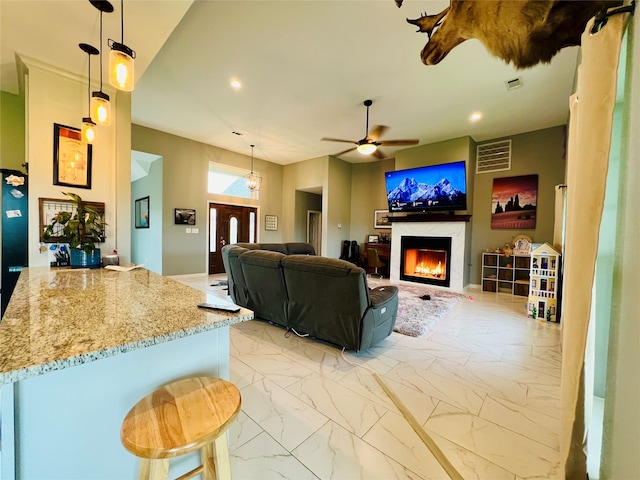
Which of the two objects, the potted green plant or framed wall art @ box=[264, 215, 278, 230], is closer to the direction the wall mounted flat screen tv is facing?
the potted green plant

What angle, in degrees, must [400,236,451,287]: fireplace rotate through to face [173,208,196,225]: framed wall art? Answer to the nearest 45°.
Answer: approximately 45° to its right

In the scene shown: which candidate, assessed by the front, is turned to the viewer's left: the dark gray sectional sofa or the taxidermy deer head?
the taxidermy deer head

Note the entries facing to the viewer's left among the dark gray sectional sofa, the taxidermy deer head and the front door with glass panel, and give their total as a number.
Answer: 1

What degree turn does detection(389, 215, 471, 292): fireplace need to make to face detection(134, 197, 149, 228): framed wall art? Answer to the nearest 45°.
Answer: approximately 45° to its right

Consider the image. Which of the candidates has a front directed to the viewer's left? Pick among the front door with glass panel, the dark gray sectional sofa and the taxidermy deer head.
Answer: the taxidermy deer head

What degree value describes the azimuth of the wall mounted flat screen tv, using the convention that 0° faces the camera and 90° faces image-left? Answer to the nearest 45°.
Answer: approximately 45°

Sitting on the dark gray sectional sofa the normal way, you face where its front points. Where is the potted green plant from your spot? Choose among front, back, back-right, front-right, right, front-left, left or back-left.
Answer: back-left

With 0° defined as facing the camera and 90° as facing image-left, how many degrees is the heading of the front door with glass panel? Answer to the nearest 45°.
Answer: approximately 315°

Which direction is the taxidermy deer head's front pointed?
to the viewer's left

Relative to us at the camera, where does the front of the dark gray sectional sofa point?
facing away from the viewer and to the right of the viewer
